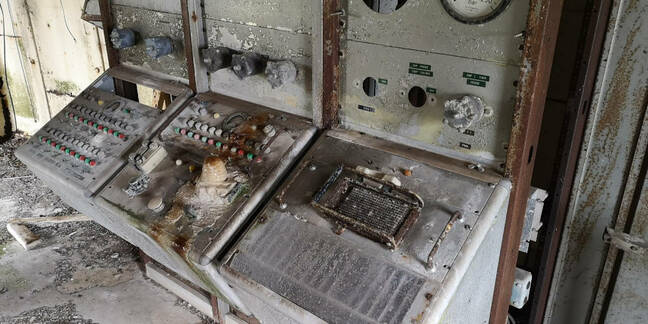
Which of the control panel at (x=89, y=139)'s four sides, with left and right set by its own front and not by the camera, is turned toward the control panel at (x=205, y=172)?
left

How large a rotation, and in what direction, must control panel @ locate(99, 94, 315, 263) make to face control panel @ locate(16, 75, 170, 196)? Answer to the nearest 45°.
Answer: approximately 90° to its right

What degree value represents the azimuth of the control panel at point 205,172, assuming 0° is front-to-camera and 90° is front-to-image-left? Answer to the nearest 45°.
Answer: approximately 45°

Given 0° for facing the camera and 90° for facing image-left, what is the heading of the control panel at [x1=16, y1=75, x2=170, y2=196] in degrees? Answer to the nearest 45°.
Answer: approximately 45°
